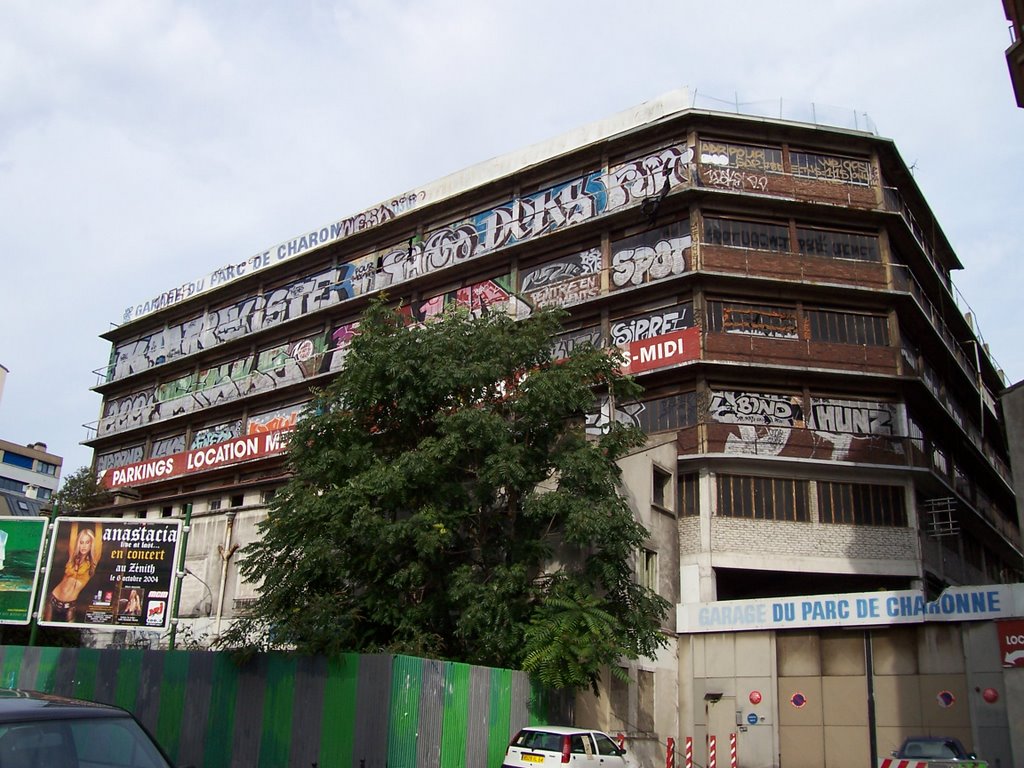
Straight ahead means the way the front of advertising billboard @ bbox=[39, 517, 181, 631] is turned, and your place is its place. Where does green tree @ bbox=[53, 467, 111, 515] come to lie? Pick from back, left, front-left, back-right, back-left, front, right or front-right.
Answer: back

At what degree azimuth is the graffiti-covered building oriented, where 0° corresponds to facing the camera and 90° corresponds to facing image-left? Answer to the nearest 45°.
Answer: approximately 0°

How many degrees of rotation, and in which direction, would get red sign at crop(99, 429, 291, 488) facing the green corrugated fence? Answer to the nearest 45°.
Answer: approximately 45° to its left

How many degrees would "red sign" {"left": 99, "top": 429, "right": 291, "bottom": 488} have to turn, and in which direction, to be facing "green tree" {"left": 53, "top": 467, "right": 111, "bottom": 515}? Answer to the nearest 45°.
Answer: approximately 90° to its right

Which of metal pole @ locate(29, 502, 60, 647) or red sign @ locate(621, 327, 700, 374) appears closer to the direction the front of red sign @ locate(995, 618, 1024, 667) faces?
the metal pole

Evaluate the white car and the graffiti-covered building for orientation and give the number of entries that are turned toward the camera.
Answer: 1

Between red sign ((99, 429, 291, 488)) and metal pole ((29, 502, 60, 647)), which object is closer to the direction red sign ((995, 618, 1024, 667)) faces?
the metal pole

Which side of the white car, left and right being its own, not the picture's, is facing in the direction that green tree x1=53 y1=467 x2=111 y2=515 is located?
left

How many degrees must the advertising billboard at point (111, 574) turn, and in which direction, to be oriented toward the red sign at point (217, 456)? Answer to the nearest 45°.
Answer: approximately 180°

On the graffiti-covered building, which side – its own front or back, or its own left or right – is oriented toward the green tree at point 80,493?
right

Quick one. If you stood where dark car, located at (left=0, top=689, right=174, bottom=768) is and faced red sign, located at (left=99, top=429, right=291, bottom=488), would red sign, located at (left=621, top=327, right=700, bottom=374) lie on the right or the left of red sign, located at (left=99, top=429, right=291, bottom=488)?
right

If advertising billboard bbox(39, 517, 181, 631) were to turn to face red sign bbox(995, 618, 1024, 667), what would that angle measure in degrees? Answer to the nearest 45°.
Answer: approximately 45° to its left

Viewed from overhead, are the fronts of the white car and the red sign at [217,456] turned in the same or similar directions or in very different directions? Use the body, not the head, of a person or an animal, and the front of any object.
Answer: very different directions

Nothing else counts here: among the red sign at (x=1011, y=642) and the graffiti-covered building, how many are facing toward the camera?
2
